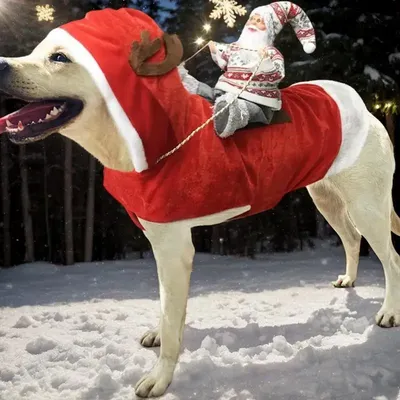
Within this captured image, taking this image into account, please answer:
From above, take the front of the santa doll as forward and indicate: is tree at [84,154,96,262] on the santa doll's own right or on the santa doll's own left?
on the santa doll's own right

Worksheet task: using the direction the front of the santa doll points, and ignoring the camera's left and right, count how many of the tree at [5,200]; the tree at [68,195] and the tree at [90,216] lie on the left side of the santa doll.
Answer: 0

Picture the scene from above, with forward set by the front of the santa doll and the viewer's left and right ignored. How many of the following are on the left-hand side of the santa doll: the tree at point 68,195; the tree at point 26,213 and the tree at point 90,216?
0

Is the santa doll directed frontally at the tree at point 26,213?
no

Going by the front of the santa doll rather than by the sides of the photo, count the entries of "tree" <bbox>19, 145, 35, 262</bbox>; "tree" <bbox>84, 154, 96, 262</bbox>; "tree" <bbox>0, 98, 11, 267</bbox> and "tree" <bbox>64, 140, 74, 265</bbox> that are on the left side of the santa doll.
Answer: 0

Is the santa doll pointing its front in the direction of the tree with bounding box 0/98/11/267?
no

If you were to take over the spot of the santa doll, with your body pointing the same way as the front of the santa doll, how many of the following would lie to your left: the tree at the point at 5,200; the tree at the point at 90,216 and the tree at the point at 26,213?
0

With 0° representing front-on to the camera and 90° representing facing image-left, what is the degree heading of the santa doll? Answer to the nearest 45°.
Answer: approximately 45°

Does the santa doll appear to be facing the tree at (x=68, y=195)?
no
